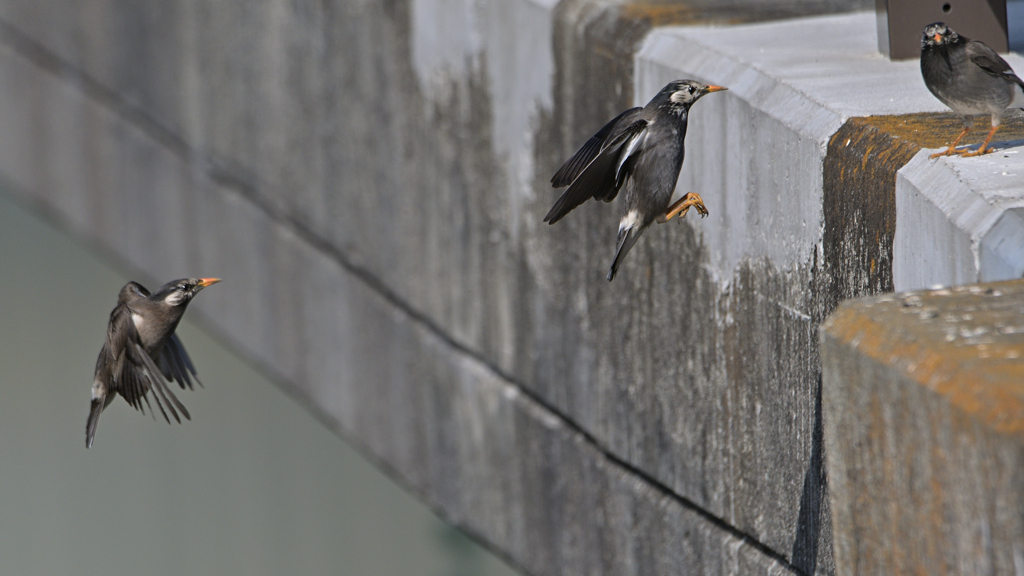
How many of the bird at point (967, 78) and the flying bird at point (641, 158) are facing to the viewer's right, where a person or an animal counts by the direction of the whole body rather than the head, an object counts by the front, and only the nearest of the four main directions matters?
1

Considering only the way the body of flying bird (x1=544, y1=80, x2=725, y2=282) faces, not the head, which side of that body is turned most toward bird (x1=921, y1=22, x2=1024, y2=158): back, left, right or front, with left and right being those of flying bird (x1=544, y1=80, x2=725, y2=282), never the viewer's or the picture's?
front

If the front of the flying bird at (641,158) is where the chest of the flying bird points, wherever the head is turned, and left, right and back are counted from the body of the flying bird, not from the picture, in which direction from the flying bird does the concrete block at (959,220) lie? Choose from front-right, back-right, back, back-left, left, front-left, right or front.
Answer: front-right

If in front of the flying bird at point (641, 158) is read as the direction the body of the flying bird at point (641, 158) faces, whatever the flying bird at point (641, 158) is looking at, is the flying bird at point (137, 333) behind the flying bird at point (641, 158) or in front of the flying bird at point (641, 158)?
behind

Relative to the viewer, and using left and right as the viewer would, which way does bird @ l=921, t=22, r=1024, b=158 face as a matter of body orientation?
facing the viewer and to the left of the viewer

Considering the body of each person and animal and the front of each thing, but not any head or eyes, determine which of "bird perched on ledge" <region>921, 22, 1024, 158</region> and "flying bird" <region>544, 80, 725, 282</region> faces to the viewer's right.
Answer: "flying bird" <region>544, 80, 725, 282</region>

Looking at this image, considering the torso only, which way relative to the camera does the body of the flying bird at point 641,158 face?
to the viewer's right

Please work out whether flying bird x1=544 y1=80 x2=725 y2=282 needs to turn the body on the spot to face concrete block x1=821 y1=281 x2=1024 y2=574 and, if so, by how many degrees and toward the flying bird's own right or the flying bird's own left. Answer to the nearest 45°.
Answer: approximately 90° to the flying bird's own right

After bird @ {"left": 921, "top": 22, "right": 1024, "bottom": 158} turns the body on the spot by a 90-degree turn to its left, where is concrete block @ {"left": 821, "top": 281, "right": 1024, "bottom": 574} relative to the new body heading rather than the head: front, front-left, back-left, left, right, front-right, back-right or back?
front-right

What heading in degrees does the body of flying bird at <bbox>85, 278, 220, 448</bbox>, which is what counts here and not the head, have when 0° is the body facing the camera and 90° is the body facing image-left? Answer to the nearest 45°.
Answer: approximately 270°

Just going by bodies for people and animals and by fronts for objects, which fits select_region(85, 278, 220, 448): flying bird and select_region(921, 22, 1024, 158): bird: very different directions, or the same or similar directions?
very different directions

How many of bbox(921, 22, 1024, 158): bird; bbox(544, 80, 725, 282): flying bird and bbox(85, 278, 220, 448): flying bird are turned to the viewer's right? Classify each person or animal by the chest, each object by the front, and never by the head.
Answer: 2

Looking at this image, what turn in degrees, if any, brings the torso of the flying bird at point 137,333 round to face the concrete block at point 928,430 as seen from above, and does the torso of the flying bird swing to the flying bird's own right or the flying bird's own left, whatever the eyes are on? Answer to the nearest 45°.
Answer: approximately 45° to the flying bird's own right

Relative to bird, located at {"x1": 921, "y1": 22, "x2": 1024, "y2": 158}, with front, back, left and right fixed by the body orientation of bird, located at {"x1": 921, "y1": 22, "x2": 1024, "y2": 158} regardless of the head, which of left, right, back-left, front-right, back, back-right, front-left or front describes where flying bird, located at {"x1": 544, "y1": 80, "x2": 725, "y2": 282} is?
front-right

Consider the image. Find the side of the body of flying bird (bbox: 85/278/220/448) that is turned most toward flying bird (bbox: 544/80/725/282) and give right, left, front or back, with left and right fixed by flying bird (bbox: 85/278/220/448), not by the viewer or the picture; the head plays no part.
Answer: front
